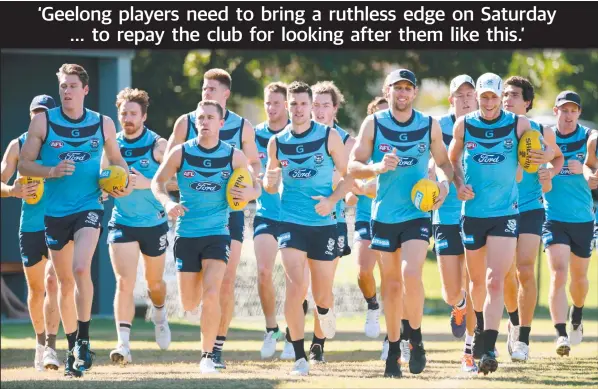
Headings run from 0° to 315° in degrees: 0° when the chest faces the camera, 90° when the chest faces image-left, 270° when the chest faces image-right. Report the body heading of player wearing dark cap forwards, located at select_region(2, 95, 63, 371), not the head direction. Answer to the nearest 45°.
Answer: approximately 0°

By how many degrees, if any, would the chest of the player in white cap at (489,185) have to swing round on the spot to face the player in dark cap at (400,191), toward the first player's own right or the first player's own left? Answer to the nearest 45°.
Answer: approximately 90° to the first player's own right

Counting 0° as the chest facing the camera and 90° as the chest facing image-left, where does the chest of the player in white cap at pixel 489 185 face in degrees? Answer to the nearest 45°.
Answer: approximately 0°

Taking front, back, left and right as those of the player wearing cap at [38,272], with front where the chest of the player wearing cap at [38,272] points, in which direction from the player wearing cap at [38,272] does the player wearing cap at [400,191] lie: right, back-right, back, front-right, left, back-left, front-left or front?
front-left

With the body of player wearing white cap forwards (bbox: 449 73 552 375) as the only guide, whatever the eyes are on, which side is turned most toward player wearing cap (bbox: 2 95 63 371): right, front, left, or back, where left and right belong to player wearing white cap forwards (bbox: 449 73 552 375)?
right

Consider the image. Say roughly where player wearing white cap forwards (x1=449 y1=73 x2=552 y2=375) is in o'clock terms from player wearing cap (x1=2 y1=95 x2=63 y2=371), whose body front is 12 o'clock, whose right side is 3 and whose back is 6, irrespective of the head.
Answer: player wearing white cap forwards (x1=449 y1=73 x2=552 y2=375) is roughly at 10 o'clock from player wearing cap (x1=2 y1=95 x2=63 y2=371).
